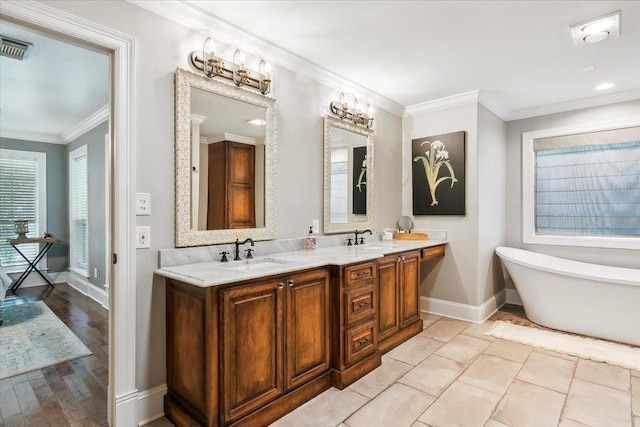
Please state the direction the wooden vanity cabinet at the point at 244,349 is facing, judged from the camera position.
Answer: facing the viewer and to the right of the viewer

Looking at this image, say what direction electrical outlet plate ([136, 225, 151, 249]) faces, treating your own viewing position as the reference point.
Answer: facing the viewer

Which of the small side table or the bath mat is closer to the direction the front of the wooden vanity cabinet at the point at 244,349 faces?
the bath mat

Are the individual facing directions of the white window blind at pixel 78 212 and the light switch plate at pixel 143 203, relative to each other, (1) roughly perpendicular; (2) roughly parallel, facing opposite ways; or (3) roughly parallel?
roughly perpendicular

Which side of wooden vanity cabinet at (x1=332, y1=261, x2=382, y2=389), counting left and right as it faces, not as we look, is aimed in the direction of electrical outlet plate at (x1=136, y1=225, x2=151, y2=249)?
right

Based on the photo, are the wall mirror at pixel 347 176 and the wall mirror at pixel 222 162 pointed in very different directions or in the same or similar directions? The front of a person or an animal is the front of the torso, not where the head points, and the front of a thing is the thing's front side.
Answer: same or similar directions

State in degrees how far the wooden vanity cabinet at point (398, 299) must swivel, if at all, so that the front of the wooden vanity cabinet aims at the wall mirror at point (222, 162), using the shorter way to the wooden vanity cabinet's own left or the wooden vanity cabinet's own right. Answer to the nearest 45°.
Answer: approximately 90° to the wooden vanity cabinet's own right

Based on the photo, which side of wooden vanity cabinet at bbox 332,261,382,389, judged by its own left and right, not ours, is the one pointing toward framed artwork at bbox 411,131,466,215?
left

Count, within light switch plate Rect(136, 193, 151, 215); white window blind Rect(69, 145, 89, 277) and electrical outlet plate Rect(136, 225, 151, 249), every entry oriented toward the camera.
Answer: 2

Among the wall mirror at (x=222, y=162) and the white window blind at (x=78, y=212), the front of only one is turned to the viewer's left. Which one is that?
the white window blind

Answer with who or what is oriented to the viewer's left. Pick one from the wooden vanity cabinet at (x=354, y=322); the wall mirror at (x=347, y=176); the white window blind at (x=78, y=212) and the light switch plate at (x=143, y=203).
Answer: the white window blind

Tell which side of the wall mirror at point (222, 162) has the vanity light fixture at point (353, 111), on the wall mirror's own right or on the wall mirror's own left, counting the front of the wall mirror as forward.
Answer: on the wall mirror's own left

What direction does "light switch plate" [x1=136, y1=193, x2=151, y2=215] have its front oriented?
toward the camera
